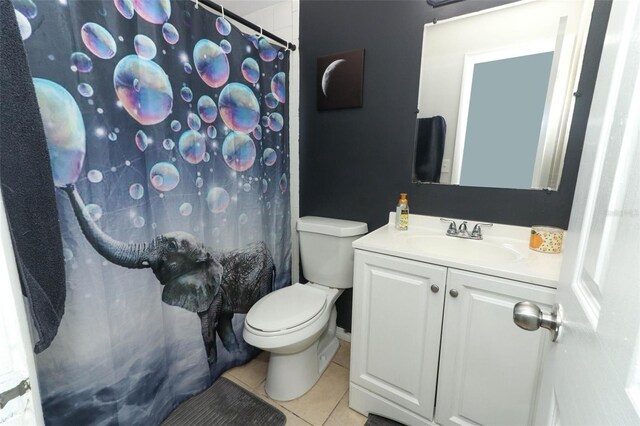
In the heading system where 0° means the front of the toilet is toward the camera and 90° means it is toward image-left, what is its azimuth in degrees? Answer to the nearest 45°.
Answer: approximately 45°

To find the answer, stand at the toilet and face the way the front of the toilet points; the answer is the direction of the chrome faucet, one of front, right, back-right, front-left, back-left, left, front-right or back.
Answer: back-left

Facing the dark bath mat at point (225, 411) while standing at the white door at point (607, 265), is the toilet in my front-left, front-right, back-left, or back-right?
front-right

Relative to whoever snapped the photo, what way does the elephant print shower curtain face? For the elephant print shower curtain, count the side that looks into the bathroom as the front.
facing the viewer and to the right of the viewer

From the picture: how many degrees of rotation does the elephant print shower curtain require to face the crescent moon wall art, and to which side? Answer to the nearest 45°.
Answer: approximately 45° to its left

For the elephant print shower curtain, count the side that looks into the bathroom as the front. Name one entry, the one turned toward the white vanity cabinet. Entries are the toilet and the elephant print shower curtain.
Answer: the elephant print shower curtain

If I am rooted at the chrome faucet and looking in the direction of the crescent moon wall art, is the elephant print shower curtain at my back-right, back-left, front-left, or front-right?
front-left

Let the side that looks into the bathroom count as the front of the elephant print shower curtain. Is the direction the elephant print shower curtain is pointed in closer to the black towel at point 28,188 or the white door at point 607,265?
the white door

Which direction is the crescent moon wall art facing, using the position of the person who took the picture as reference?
facing the viewer and to the left of the viewer

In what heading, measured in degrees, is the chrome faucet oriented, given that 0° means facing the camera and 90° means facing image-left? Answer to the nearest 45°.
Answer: approximately 45°

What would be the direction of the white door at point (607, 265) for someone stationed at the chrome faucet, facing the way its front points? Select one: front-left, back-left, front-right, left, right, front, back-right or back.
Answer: front-left
